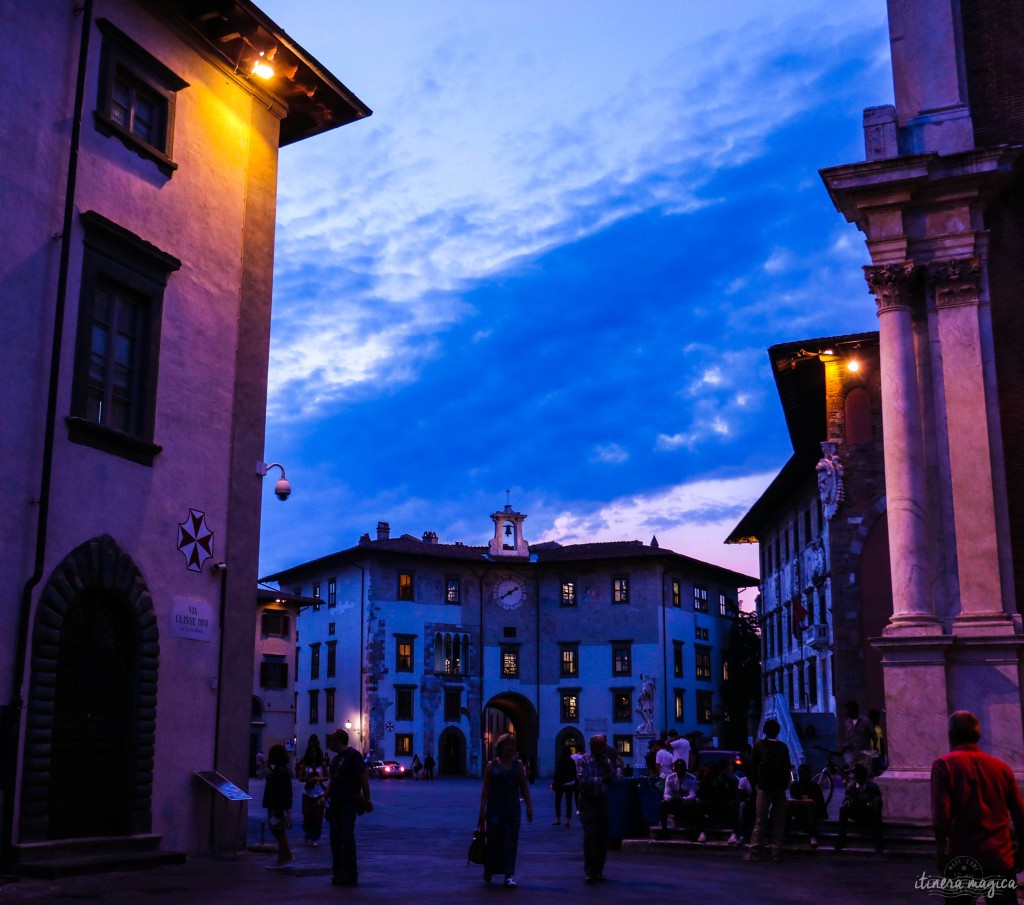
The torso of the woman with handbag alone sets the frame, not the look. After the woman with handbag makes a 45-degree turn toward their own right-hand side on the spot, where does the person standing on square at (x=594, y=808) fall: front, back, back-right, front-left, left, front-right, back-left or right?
back

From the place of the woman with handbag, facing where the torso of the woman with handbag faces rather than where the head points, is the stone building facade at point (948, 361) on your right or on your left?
on your left

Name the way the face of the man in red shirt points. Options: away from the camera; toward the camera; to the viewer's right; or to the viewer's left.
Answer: away from the camera

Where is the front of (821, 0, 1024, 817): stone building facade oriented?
to the viewer's left

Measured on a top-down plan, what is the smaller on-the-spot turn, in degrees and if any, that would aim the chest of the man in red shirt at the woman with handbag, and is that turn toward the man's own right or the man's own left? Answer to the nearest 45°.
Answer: approximately 45° to the man's own left

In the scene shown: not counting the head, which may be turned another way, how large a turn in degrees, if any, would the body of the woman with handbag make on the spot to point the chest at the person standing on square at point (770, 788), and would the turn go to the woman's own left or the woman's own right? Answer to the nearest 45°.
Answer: approximately 135° to the woman's own left

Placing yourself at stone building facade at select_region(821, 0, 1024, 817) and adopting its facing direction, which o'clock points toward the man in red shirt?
The man in red shirt is roughly at 9 o'clock from the stone building facade.

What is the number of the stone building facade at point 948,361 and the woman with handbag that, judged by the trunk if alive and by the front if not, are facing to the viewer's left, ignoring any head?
1

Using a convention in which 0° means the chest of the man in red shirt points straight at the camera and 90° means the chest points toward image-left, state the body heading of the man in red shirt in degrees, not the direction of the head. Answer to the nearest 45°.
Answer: approximately 180°

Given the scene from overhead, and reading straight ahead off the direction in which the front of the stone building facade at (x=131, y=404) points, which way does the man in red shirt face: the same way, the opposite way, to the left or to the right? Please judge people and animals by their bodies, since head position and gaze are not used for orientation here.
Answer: to the left

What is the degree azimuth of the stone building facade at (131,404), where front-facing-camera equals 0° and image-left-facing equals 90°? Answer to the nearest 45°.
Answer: approximately 315°
